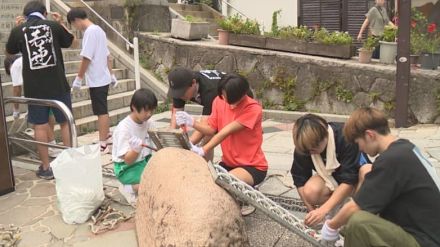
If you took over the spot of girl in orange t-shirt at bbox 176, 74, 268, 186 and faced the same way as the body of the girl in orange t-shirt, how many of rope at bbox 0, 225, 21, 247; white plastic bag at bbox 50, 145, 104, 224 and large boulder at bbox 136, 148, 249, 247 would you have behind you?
0

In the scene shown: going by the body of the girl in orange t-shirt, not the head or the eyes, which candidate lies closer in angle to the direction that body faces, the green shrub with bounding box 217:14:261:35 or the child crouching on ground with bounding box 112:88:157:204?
the child crouching on ground

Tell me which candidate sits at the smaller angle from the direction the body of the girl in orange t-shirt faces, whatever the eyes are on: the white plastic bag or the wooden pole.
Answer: the white plastic bag

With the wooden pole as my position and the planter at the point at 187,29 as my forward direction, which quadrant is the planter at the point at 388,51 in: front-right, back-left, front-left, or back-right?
front-right

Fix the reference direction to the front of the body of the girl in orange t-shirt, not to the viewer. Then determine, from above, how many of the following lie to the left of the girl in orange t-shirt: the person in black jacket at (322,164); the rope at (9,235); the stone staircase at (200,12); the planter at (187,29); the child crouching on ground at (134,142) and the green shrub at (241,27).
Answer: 1

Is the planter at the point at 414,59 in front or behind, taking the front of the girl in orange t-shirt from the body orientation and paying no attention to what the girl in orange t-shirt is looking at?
behind

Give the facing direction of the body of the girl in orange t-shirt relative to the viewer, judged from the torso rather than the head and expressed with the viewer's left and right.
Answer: facing the viewer and to the left of the viewer

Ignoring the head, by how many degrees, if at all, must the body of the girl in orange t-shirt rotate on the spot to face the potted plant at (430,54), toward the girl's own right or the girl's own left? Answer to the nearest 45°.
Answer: approximately 180°

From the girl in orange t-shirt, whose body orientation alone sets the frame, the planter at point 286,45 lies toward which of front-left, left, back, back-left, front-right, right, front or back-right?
back-right

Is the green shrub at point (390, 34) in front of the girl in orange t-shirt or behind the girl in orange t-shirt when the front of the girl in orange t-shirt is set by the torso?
behind

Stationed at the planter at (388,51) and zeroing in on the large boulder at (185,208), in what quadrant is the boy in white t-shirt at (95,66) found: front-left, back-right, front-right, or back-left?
front-right

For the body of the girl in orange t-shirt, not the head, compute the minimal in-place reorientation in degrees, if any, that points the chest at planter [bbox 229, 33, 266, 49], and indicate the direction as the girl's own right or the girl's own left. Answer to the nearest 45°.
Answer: approximately 135° to the girl's own right

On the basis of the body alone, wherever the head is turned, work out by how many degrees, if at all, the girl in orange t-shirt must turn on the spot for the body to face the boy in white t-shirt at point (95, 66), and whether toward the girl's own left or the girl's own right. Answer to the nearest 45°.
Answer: approximately 90° to the girl's own right

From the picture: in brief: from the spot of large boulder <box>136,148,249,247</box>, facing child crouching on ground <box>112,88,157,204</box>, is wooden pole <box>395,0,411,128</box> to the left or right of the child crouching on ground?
right
